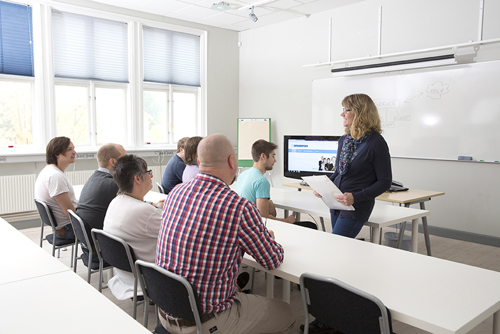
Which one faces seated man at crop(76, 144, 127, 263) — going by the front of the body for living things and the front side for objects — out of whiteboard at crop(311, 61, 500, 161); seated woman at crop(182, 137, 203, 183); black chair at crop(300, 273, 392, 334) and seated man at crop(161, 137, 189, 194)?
the whiteboard

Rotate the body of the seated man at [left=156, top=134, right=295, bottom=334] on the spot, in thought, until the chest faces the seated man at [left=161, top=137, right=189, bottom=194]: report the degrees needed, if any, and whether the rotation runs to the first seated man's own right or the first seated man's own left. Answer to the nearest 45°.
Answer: approximately 45° to the first seated man's own left

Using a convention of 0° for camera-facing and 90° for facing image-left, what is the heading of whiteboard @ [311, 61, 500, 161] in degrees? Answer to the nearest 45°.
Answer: approximately 45°

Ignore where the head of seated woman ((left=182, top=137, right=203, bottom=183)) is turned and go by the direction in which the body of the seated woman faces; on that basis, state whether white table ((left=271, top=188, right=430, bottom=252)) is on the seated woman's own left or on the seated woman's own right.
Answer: on the seated woman's own right

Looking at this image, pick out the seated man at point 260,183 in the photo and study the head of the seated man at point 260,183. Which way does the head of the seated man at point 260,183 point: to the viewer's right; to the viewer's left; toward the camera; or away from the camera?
to the viewer's right

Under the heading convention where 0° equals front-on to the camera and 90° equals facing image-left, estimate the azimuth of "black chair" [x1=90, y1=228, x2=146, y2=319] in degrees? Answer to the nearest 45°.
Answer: approximately 225°

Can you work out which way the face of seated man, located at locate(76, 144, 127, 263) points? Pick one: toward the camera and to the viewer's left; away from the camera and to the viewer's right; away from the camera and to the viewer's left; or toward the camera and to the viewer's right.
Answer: away from the camera and to the viewer's right

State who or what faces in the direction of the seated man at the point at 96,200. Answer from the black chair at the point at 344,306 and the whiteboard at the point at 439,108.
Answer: the whiteboard

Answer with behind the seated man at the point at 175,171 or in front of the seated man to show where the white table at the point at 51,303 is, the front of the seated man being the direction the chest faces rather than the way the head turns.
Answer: behind

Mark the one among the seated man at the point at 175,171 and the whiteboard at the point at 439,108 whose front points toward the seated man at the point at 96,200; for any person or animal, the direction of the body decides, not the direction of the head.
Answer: the whiteboard

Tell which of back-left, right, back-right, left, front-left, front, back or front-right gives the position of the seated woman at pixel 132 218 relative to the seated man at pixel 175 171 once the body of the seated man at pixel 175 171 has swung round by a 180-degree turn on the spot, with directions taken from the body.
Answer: front-left

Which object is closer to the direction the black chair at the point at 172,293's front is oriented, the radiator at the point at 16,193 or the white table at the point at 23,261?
the radiator
